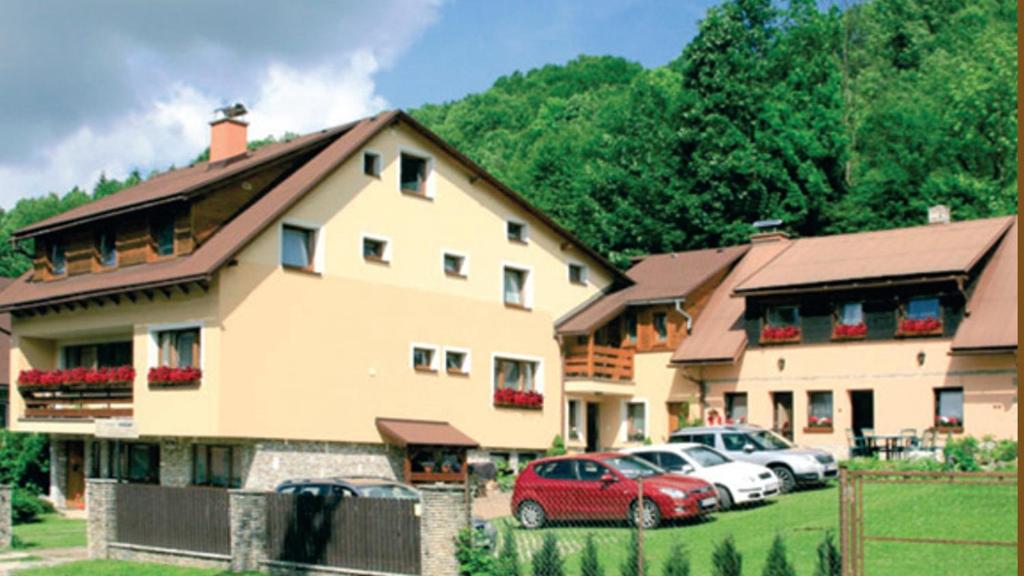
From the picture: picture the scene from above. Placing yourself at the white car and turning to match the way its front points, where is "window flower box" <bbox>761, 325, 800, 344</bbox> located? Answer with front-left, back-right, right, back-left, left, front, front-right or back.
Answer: back-left

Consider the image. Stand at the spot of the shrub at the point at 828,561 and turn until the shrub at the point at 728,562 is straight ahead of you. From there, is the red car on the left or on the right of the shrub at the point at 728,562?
right
